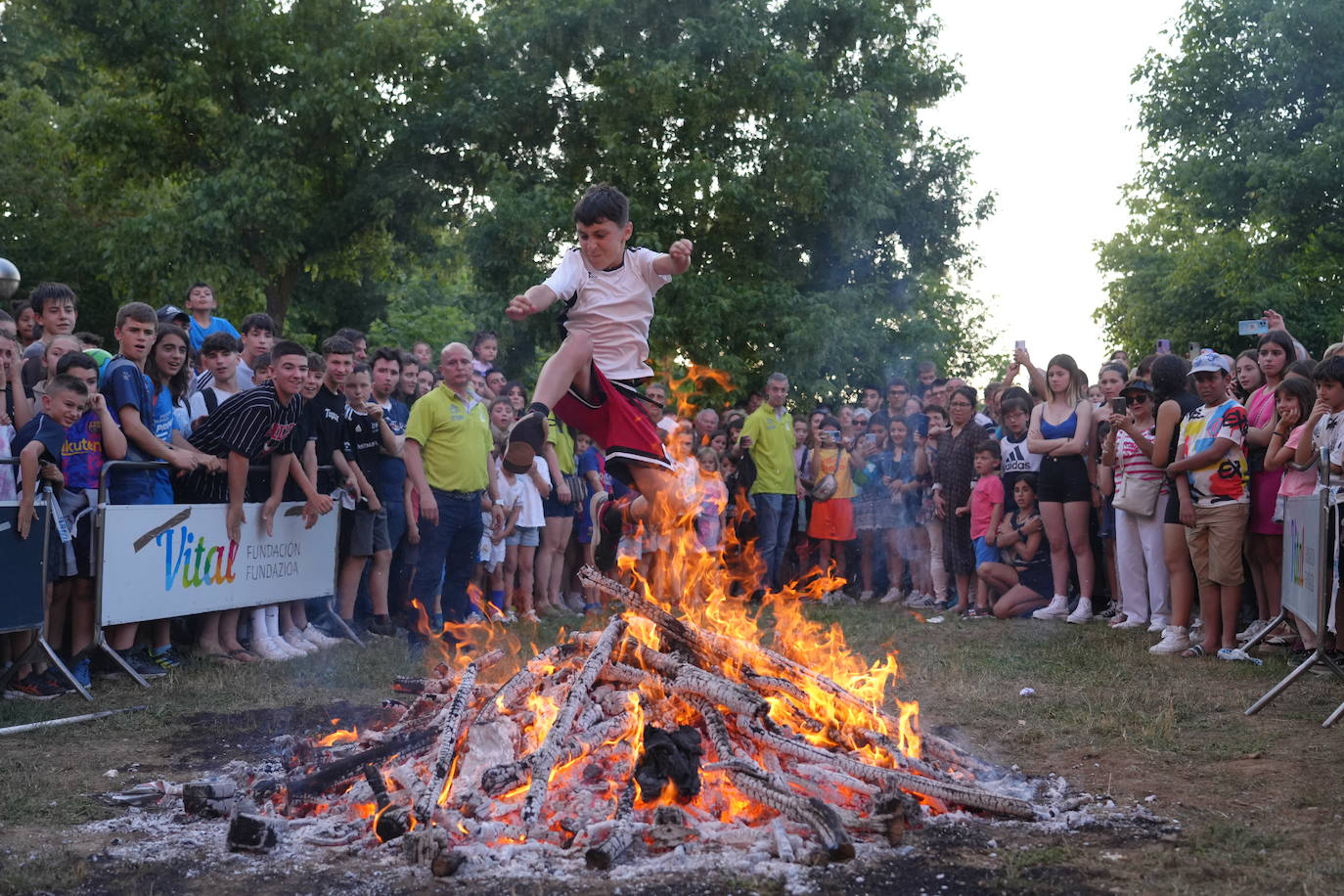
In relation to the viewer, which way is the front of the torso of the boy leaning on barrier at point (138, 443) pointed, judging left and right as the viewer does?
facing the viewer and to the right of the viewer

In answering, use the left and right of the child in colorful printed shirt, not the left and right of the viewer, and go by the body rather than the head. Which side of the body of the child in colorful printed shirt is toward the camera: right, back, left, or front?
front

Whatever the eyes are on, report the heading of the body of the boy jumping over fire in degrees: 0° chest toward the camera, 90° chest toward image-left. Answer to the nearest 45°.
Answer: approximately 45°

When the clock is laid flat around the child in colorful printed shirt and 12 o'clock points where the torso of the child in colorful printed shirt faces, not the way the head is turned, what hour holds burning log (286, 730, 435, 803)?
The burning log is roughly at 1 o'clock from the child in colorful printed shirt.

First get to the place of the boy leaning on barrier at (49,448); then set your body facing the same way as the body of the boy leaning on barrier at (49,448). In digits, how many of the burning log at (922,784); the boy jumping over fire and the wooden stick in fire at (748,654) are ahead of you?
3

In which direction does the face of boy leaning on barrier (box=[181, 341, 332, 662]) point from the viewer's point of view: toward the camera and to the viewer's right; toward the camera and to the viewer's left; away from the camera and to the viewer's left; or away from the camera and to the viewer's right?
toward the camera and to the viewer's right

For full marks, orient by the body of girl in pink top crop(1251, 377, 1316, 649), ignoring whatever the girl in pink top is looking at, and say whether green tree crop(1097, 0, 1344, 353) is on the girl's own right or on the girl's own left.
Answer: on the girl's own right

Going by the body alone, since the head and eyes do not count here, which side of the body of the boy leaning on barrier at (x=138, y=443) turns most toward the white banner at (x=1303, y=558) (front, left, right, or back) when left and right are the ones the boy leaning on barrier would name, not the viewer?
front

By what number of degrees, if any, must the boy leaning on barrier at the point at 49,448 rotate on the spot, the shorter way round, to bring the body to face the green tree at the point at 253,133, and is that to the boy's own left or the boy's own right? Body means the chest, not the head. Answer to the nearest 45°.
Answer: approximately 135° to the boy's own left

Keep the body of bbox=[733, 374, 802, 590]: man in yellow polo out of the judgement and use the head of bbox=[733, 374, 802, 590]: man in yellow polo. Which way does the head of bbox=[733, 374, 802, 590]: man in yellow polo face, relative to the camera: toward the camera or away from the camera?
toward the camera
